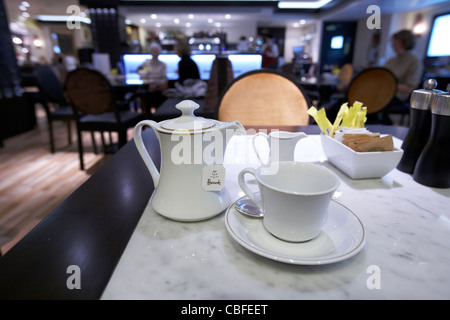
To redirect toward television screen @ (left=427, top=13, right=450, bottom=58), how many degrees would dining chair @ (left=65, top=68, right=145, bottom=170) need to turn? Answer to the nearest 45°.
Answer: approximately 45° to its right

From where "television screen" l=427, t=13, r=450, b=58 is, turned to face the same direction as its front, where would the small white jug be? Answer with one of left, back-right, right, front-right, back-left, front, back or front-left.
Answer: front-left

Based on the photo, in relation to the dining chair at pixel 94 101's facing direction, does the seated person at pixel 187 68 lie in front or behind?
in front

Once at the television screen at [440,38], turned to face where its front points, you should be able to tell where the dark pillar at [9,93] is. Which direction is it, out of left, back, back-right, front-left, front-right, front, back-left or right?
front

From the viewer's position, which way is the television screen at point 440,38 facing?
facing the viewer and to the left of the viewer

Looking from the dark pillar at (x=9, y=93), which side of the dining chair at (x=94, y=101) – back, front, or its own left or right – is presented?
left

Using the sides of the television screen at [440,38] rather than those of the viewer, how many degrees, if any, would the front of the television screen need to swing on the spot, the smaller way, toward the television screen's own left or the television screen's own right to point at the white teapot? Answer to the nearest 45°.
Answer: approximately 45° to the television screen's own left

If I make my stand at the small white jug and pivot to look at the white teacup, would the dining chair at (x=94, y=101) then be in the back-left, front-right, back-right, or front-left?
back-right

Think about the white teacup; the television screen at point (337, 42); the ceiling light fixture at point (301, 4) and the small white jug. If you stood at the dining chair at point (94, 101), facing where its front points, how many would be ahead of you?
2

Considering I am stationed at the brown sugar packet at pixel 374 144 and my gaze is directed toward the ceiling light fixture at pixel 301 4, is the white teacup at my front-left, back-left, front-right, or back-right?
back-left

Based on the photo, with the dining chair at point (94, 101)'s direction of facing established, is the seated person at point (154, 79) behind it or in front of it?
in front

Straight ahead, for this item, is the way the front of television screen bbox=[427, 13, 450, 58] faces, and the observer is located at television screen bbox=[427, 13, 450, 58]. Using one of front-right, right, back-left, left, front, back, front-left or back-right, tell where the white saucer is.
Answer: front-left

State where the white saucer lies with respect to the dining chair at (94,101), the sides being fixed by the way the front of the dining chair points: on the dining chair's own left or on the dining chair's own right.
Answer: on the dining chair's own right

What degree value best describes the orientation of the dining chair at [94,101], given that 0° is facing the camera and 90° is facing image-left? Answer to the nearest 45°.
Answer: approximately 225°

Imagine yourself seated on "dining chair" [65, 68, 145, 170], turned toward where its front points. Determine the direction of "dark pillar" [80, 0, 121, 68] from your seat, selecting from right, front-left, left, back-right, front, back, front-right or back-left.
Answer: front-left

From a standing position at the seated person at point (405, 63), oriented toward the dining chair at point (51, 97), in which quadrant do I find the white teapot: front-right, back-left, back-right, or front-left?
front-left
